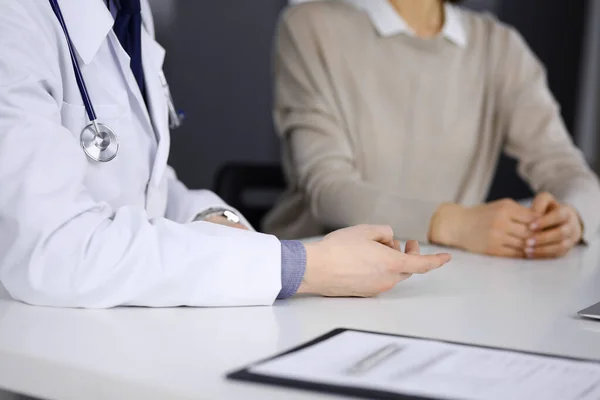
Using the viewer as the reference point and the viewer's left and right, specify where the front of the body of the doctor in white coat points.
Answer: facing the viewer and to the right of the viewer

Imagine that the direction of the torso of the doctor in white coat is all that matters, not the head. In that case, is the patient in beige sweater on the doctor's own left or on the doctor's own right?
on the doctor's own left
